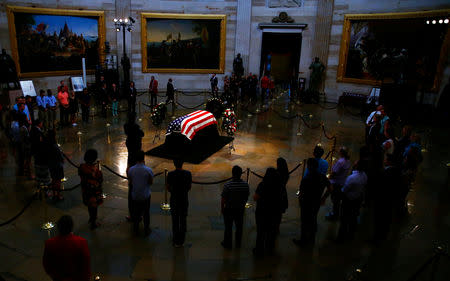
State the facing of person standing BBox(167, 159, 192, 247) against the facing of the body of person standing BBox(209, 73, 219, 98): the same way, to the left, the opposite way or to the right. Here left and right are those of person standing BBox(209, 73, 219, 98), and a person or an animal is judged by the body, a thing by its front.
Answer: the opposite way

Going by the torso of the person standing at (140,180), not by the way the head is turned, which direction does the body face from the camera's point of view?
away from the camera

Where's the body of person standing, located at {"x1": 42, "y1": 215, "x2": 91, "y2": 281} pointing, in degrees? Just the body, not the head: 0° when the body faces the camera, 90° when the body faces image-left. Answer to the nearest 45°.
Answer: approximately 180°

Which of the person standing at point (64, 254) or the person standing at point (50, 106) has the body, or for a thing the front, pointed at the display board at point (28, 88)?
the person standing at point (64, 254)

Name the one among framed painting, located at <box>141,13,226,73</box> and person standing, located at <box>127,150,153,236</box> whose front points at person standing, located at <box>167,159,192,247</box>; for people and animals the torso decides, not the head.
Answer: the framed painting

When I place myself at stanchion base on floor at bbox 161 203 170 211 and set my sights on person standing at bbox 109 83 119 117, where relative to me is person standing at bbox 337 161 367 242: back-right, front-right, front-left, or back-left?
back-right

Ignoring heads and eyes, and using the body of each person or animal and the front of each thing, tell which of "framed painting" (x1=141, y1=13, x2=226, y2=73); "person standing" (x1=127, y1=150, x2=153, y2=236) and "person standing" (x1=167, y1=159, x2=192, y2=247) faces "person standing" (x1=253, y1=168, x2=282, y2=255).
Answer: the framed painting

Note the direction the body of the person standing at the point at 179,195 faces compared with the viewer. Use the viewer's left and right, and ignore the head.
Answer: facing away from the viewer

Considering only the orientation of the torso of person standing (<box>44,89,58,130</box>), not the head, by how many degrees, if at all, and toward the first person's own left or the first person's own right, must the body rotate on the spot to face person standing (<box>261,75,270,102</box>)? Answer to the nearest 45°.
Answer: approximately 45° to the first person's own left

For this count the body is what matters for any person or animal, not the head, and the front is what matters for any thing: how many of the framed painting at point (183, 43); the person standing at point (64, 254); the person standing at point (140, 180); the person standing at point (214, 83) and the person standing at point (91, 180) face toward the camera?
2

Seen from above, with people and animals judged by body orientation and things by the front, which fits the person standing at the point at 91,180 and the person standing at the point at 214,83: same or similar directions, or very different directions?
very different directions

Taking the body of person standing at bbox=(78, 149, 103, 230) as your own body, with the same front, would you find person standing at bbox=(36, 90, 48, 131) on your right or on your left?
on your left

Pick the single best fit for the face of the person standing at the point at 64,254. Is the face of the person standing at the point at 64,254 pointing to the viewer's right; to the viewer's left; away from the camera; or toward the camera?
away from the camera

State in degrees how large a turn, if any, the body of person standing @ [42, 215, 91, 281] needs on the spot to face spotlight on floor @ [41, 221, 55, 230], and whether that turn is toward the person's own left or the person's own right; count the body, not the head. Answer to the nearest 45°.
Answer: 0° — they already face it
